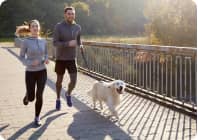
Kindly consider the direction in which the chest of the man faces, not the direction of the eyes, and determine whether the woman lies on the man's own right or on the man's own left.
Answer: on the man's own right

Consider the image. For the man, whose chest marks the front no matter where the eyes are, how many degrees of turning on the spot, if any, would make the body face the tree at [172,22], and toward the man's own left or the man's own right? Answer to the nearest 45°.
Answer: approximately 135° to the man's own left

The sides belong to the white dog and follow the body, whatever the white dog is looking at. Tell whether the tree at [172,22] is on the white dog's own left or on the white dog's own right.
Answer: on the white dog's own left

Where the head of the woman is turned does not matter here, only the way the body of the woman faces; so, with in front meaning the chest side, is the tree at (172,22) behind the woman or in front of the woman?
behind

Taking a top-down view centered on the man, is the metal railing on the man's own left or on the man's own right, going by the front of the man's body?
on the man's own left

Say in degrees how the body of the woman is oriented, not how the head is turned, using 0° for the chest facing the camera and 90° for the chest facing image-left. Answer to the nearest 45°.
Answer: approximately 0°

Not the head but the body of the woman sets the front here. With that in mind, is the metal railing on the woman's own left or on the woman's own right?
on the woman's own left
